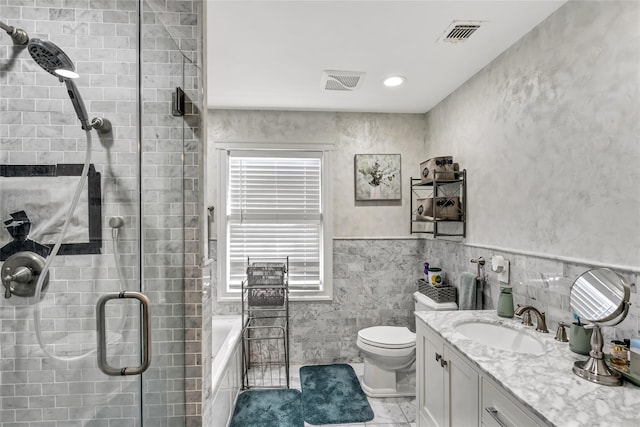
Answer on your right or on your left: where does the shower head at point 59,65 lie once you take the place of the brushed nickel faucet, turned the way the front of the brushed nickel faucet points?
on your left

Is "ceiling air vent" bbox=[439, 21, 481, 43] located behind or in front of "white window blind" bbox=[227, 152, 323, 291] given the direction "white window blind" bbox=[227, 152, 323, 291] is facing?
in front

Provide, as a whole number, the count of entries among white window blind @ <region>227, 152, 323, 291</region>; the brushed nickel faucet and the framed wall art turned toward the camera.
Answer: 2

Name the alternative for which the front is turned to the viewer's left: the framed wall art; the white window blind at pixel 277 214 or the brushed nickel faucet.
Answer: the brushed nickel faucet

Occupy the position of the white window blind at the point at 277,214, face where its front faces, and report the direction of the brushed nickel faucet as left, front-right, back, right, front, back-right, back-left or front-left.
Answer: front-left

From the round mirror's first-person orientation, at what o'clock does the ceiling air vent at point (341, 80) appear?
The ceiling air vent is roughly at 2 o'clock from the round mirror.

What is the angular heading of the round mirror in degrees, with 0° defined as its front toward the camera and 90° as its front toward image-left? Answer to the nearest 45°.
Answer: approximately 45°

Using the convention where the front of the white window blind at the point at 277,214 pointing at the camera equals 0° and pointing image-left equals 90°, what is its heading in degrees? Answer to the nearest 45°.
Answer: approximately 0°

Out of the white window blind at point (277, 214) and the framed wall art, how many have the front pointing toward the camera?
2

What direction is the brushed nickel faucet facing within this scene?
to the viewer's left

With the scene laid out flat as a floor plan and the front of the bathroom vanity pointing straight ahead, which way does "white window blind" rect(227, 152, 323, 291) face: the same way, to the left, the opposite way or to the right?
to the left
